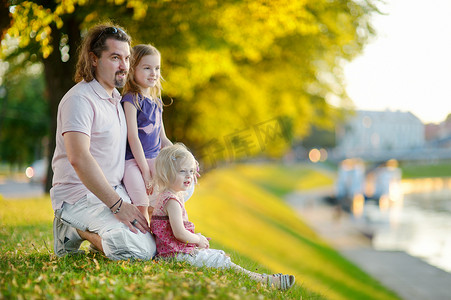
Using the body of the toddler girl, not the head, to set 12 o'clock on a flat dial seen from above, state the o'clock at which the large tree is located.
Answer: The large tree is roughly at 9 o'clock from the toddler girl.

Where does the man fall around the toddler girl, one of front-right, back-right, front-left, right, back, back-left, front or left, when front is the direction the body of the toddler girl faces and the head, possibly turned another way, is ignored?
back

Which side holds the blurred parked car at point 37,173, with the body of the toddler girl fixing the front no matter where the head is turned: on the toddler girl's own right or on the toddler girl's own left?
on the toddler girl's own left

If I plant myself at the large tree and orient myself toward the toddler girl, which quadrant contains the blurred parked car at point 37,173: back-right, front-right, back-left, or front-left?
back-right

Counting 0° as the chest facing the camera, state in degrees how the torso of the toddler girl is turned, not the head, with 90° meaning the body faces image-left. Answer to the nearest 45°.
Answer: approximately 270°
